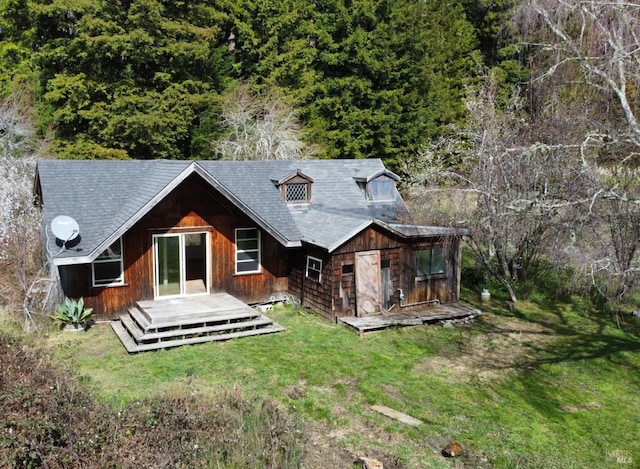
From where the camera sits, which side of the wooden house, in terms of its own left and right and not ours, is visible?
front

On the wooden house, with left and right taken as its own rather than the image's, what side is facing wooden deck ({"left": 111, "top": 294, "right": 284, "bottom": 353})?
front

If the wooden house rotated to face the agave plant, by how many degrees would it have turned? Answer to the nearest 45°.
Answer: approximately 45° to its right

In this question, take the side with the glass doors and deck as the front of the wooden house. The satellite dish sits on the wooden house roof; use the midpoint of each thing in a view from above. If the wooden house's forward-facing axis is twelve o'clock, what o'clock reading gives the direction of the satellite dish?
The satellite dish is roughly at 2 o'clock from the wooden house.

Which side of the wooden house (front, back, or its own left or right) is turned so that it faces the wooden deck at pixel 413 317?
left

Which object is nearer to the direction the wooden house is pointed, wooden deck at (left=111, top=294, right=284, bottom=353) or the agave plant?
the wooden deck

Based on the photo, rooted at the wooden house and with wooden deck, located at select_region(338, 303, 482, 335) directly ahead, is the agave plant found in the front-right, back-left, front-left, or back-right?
back-right
